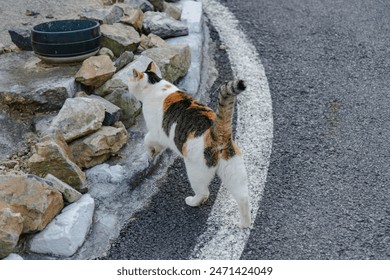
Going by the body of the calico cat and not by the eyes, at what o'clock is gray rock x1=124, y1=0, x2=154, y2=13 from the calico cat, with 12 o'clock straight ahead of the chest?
The gray rock is roughly at 1 o'clock from the calico cat.

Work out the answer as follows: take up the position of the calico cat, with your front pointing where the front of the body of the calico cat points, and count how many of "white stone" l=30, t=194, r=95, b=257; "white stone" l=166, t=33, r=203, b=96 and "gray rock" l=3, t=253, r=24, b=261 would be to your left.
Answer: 2

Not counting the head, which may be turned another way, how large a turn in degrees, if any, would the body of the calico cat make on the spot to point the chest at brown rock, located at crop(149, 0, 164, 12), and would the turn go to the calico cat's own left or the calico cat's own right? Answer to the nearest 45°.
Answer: approximately 45° to the calico cat's own right

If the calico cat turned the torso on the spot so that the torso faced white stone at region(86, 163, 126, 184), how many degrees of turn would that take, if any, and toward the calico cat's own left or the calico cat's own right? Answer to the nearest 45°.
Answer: approximately 45° to the calico cat's own left

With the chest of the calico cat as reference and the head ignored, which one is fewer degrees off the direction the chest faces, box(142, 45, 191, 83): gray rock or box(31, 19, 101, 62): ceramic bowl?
the ceramic bowl

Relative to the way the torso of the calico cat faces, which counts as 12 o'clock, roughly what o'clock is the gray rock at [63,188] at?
The gray rock is roughly at 10 o'clock from the calico cat.

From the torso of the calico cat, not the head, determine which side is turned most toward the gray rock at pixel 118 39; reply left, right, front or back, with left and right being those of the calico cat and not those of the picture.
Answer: front

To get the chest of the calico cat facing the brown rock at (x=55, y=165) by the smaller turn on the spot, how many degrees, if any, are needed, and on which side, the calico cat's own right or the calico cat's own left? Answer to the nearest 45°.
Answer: approximately 45° to the calico cat's own left

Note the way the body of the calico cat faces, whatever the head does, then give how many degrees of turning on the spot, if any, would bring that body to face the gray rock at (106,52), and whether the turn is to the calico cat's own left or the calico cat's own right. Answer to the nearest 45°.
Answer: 0° — it already faces it

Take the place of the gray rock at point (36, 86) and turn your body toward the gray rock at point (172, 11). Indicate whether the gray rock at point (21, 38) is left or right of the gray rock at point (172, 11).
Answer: left

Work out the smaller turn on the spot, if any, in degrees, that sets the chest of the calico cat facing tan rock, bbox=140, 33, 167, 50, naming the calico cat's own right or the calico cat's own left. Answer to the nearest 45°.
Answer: approximately 45° to the calico cat's own right

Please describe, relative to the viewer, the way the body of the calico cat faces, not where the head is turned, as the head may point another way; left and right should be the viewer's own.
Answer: facing away from the viewer and to the left of the viewer

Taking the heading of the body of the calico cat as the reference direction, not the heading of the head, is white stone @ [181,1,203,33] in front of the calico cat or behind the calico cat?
in front

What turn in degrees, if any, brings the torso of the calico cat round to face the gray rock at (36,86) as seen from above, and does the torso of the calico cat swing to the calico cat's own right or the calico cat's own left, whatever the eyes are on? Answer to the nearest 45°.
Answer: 0° — it already faces it

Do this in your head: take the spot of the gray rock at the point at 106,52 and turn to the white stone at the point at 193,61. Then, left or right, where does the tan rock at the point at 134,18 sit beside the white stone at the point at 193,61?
left

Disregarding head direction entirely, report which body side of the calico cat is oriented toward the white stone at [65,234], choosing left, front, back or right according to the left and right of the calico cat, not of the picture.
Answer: left

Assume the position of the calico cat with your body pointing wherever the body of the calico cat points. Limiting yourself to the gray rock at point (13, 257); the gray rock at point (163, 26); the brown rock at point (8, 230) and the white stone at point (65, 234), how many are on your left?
3

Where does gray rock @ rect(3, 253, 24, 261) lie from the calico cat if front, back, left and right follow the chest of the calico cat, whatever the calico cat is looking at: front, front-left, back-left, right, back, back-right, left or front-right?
left

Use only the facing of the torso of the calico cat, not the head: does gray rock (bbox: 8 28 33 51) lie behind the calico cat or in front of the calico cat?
in front
